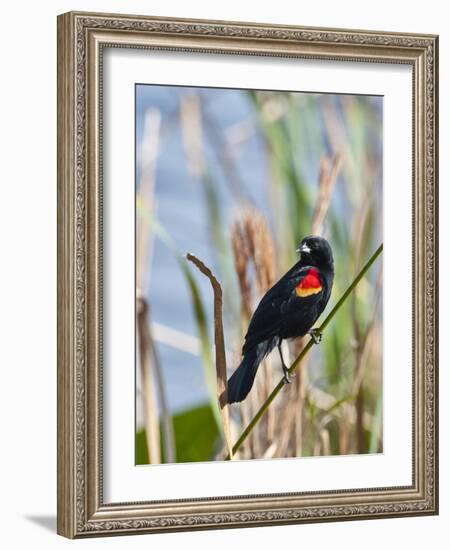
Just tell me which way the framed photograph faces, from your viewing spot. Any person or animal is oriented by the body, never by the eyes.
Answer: facing the viewer and to the right of the viewer
